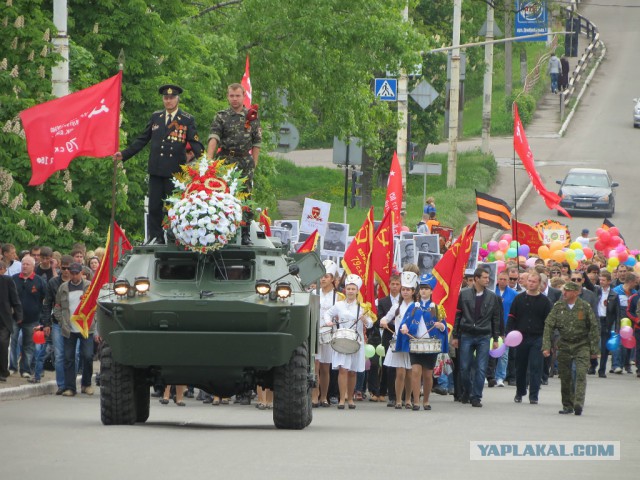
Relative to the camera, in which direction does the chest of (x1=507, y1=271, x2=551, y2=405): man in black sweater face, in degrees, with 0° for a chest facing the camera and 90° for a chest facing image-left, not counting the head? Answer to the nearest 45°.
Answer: approximately 0°

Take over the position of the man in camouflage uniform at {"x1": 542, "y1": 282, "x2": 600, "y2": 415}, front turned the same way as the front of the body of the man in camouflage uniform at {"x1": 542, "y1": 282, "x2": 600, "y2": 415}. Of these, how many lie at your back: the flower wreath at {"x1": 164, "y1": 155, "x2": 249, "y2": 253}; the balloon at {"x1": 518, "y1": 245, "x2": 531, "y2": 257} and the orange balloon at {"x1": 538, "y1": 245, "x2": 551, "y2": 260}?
2

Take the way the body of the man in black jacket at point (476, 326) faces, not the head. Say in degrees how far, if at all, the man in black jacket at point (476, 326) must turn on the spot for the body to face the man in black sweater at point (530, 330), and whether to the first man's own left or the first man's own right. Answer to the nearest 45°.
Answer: approximately 90° to the first man's own left
